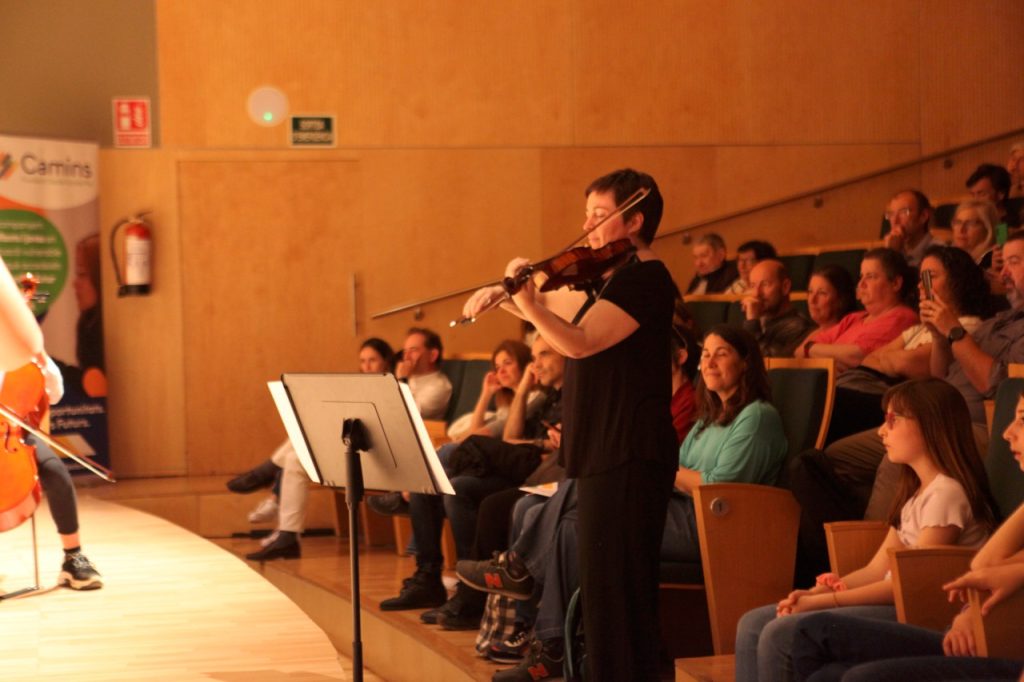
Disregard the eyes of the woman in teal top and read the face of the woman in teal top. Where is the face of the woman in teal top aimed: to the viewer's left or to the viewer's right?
to the viewer's left

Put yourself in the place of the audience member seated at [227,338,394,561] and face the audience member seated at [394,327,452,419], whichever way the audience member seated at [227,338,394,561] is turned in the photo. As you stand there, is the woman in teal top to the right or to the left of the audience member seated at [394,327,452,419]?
right

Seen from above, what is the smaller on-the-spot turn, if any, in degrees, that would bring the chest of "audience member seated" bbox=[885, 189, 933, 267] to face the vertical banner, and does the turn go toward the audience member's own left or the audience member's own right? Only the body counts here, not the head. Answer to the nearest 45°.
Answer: approximately 45° to the audience member's own right

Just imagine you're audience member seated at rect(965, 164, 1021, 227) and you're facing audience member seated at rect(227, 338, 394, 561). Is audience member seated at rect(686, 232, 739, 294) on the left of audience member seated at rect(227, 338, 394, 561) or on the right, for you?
right

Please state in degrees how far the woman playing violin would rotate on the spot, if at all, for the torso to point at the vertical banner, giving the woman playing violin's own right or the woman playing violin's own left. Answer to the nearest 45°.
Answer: approximately 45° to the woman playing violin's own right

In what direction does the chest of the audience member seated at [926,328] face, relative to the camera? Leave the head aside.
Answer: to the viewer's left

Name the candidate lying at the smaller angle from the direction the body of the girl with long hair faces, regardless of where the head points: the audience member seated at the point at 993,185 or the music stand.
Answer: the music stand

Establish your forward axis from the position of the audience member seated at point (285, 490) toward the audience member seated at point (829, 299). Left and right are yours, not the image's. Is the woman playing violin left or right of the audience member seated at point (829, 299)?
right

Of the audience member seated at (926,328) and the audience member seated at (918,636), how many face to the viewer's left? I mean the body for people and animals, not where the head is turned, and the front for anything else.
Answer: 2

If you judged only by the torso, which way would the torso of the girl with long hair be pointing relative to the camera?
to the viewer's left
